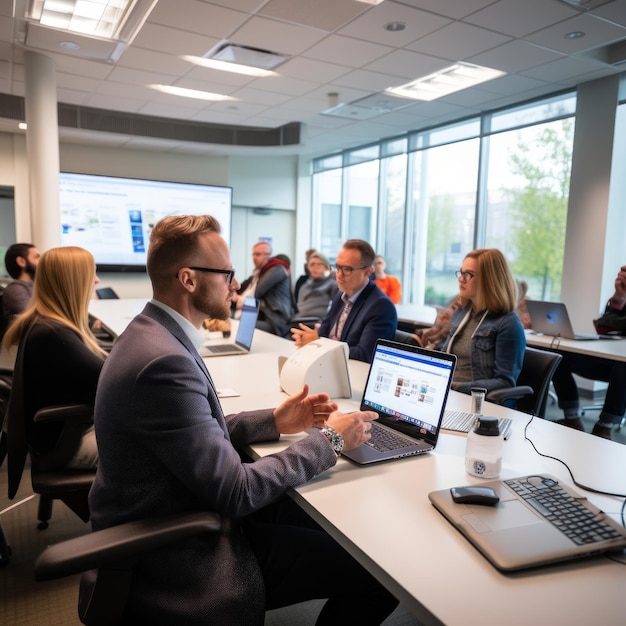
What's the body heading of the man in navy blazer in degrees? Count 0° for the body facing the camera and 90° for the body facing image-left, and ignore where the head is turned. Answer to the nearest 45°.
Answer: approximately 45°

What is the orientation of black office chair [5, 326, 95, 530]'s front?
to the viewer's right

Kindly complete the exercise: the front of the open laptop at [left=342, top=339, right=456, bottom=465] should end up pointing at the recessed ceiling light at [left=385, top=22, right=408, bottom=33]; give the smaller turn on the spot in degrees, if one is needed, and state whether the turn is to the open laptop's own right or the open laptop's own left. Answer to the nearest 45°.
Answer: approximately 135° to the open laptop's own right

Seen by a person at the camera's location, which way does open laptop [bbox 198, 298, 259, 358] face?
facing to the left of the viewer

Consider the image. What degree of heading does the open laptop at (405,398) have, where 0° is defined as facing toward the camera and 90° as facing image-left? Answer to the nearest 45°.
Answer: approximately 45°

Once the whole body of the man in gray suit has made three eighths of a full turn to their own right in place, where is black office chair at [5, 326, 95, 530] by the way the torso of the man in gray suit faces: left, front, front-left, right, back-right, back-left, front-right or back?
right

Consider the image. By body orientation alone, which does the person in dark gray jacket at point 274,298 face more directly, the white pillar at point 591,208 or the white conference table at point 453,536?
the white conference table

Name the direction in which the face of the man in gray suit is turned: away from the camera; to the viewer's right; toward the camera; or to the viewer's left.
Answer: to the viewer's right

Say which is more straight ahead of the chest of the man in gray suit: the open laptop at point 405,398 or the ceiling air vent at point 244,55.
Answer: the open laptop

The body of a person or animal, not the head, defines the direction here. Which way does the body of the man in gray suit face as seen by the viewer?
to the viewer's right
